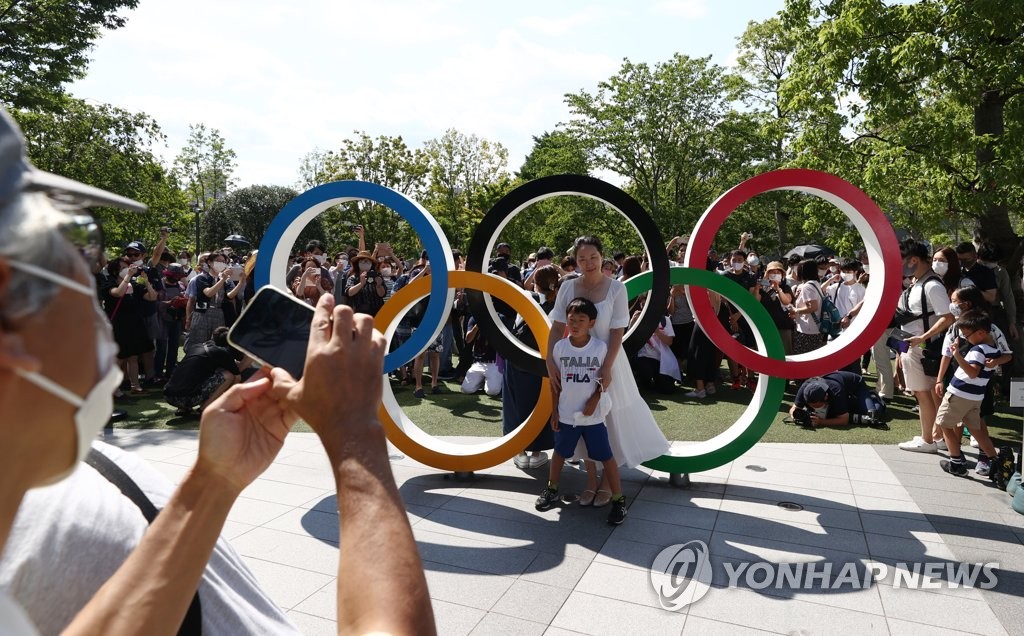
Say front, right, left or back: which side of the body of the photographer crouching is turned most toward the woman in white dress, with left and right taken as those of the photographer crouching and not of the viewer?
front

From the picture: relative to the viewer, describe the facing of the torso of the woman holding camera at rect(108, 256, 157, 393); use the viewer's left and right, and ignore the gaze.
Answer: facing the viewer and to the right of the viewer

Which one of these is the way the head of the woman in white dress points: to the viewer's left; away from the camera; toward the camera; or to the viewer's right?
toward the camera

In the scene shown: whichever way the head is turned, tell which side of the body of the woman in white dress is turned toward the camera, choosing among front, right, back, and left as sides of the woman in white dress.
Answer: front

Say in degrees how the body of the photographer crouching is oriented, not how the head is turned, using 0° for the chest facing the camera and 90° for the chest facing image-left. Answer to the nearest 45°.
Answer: approximately 45°

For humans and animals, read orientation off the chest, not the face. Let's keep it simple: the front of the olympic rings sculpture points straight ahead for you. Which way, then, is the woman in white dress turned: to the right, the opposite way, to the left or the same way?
the same way

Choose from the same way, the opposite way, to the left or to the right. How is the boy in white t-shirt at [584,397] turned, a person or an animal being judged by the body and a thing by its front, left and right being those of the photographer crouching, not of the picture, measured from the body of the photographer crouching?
to the left

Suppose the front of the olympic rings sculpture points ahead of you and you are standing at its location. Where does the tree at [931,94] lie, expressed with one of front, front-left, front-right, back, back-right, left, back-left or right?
back-left

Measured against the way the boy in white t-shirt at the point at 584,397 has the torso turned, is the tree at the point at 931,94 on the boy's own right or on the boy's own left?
on the boy's own left

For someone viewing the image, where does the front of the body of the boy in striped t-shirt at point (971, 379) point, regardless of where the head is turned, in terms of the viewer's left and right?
facing to the left of the viewer

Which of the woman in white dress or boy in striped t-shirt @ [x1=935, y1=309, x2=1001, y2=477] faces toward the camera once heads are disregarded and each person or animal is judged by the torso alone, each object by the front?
the woman in white dress

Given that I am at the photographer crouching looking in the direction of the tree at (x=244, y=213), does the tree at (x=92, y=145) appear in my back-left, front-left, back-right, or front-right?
front-left

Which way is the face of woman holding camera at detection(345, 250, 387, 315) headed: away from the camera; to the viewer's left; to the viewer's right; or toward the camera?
toward the camera

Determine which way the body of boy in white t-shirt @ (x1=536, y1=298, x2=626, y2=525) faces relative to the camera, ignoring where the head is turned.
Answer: toward the camera
